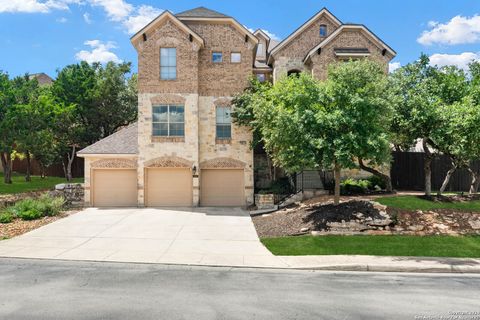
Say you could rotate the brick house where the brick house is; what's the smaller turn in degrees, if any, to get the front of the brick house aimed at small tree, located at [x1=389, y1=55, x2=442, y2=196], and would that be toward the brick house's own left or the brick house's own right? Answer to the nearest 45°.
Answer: approximately 45° to the brick house's own left

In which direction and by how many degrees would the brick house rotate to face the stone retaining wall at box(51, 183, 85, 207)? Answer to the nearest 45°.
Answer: approximately 90° to its right

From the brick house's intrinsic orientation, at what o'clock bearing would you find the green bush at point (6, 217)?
The green bush is roughly at 2 o'clock from the brick house.

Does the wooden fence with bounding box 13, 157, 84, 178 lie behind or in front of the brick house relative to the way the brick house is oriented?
behind

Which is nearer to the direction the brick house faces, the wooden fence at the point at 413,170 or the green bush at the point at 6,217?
the green bush

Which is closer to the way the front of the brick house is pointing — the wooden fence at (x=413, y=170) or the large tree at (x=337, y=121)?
the large tree

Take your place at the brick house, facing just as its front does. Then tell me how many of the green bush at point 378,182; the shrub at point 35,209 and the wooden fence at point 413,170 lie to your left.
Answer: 2

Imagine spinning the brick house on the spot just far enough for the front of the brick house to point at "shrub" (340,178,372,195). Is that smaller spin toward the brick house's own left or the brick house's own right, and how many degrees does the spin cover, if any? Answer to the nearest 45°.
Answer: approximately 90° to the brick house's own left

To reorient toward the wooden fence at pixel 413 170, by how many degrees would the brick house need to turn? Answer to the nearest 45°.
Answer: approximately 90° to its left

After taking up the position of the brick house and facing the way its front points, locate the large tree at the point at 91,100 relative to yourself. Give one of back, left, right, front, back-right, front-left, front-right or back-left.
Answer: back-right

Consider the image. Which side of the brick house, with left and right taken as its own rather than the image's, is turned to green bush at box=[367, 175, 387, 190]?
left

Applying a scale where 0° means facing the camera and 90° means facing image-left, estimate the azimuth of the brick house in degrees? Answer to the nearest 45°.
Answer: approximately 0°

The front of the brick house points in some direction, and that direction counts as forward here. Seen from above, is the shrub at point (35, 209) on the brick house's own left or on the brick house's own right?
on the brick house's own right

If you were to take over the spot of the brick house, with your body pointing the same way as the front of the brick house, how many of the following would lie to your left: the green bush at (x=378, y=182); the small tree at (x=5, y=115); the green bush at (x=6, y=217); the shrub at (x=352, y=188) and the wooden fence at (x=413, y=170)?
3
